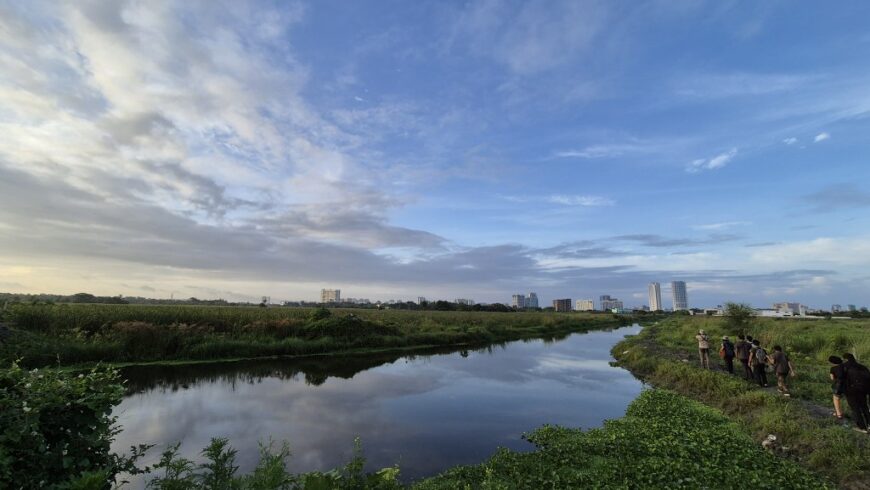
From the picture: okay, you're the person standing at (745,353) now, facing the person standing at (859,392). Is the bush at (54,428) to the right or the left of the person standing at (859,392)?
right

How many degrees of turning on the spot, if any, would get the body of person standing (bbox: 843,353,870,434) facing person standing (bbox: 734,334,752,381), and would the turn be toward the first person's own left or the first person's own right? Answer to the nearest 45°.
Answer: approximately 45° to the first person's own right

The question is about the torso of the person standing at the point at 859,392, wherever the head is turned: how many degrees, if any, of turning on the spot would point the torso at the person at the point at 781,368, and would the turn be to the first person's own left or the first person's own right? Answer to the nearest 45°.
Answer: approximately 45° to the first person's own right

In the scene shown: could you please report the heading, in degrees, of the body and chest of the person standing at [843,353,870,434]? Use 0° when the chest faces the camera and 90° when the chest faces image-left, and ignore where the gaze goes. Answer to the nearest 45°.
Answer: approximately 90°

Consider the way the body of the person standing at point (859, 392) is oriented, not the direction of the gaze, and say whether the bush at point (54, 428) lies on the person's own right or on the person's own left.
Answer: on the person's own left
